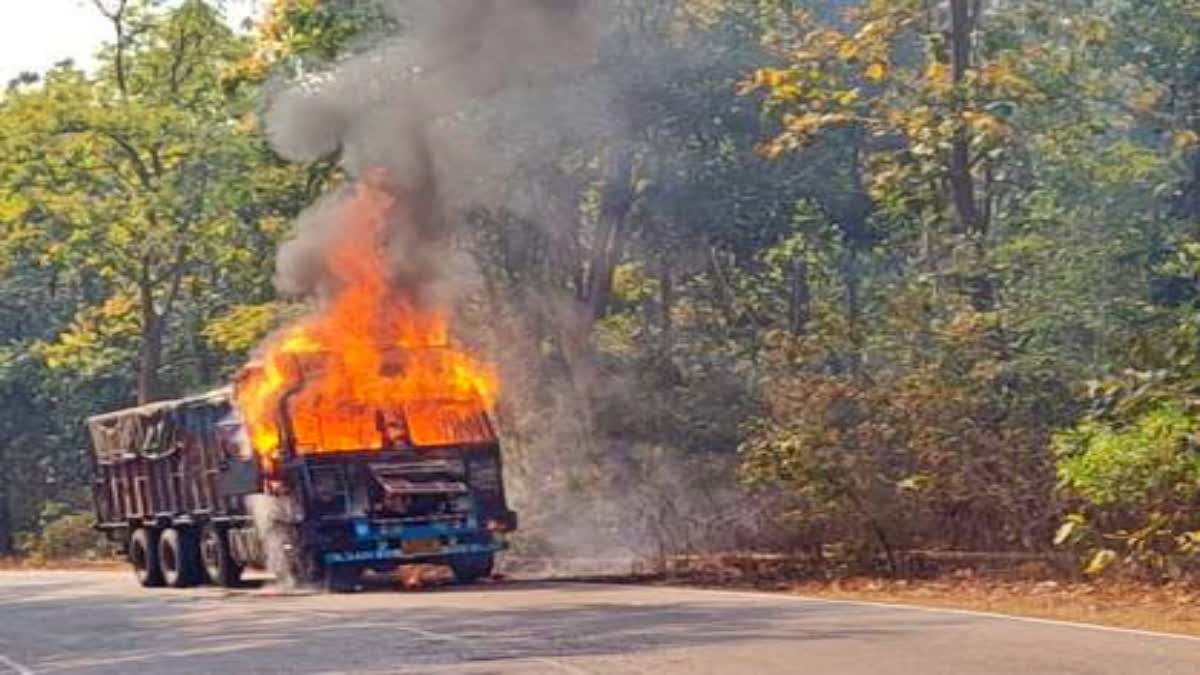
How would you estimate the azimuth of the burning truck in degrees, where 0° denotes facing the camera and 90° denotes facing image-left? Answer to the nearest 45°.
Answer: approximately 315°
